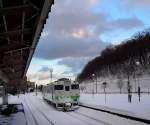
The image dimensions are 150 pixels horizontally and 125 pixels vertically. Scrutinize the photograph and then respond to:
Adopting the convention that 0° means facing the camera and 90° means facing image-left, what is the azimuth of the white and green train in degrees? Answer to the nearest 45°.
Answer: approximately 315°
